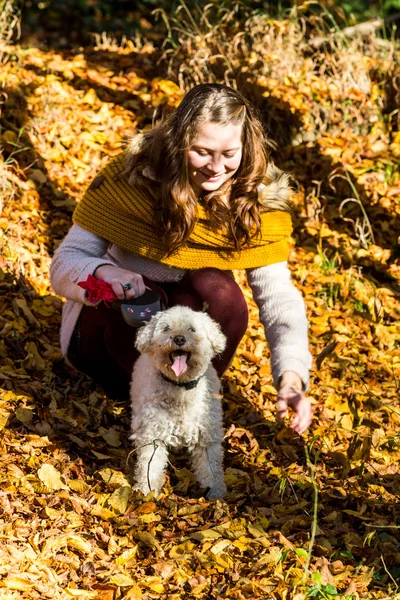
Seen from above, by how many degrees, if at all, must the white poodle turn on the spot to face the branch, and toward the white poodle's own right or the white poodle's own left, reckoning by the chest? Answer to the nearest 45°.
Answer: approximately 180°

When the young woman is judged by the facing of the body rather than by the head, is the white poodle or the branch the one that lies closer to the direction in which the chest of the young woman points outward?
the white poodle

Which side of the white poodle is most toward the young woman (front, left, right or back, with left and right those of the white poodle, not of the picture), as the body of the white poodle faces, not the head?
back

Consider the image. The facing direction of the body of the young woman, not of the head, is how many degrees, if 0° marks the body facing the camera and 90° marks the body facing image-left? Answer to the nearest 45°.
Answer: approximately 315°

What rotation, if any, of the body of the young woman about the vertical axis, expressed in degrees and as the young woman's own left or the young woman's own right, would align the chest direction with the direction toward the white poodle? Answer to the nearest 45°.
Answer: approximately 45° to the young woman's own right
